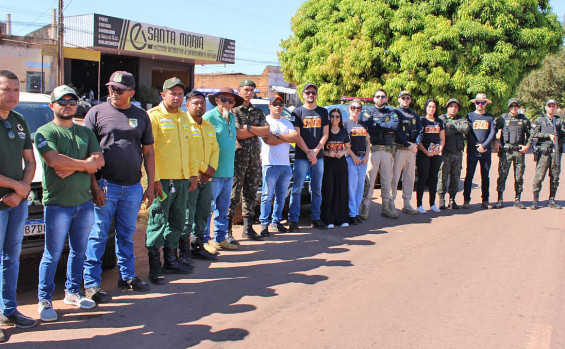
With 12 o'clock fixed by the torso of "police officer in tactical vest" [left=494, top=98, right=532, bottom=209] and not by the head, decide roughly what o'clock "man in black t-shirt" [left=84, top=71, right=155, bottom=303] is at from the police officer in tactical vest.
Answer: The man in black t-shirt is roughly at 1 o'clock from the police officer in tactical vest.

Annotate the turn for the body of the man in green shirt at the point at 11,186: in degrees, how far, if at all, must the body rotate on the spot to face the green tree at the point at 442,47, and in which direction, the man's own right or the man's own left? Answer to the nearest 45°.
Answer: approximately 90° to the man's own left

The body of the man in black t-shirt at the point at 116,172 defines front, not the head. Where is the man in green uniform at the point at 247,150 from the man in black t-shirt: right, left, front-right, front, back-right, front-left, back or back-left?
left

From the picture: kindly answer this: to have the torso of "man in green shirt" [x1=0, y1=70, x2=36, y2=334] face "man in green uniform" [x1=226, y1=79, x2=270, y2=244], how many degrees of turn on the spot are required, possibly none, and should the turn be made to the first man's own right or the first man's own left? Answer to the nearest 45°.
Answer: approximately 90° to the first man's own left

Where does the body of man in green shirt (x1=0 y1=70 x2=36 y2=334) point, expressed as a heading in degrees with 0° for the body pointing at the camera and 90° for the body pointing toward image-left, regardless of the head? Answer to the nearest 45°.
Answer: approximately 315°

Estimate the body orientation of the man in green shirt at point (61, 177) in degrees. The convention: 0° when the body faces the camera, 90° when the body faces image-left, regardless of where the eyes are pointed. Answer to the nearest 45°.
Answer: approximately 315°

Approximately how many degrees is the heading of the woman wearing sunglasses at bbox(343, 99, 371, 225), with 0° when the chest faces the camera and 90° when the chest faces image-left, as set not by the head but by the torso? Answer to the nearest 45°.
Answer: approximately 0°

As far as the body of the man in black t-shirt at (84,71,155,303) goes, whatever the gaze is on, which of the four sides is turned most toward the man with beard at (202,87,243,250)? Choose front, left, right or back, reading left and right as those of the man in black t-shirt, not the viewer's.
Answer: left

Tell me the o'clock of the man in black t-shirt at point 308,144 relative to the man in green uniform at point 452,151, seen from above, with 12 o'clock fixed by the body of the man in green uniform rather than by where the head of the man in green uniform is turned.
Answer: The man in black t-shirt is roughly at 1 o'clock from the man in green uniform.

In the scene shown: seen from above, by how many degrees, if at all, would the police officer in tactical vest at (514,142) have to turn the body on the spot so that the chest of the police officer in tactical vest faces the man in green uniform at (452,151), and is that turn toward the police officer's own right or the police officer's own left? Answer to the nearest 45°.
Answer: approximately 45° to the police officer's own right
